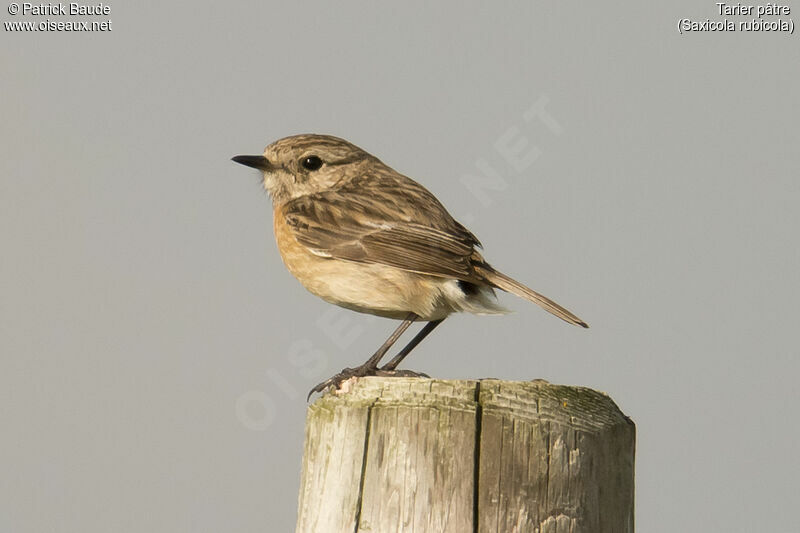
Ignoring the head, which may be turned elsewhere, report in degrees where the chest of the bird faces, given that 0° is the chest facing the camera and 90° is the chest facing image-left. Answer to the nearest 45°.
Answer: approximately 90°
